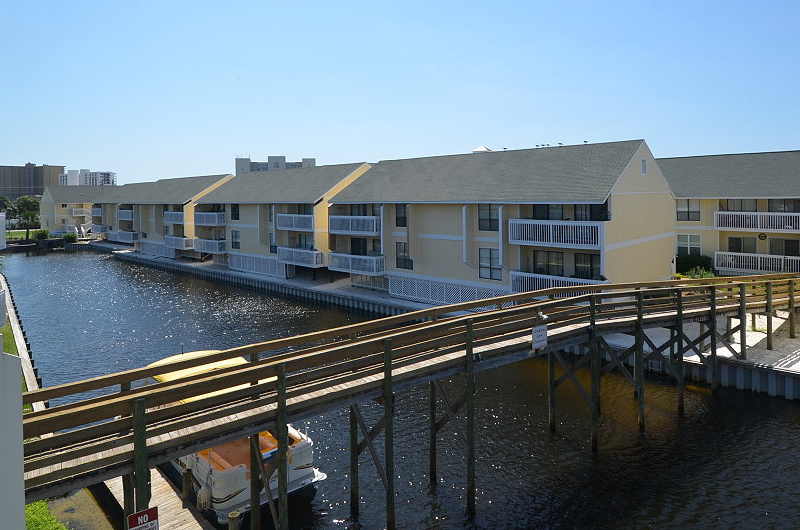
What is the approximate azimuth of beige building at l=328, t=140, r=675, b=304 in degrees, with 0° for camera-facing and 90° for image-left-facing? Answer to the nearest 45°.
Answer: approximately 45°

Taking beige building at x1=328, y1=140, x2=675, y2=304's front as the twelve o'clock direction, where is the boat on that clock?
The boat is roughly at 11 o'clock from the beige building.

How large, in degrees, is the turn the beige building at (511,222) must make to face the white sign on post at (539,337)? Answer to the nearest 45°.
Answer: approximately 45° to its left
